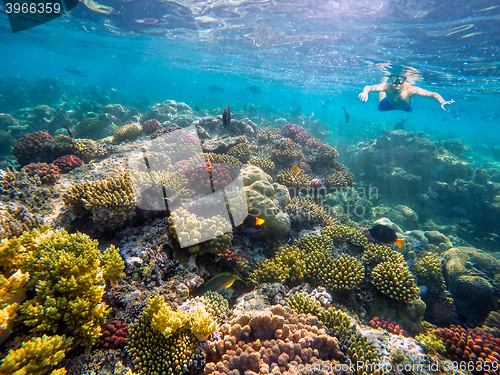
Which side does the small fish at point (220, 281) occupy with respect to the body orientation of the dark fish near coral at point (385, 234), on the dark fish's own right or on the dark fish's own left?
on the dark fish's own left

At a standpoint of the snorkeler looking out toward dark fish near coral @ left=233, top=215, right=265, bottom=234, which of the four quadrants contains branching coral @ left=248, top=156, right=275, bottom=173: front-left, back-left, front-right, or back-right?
front-right

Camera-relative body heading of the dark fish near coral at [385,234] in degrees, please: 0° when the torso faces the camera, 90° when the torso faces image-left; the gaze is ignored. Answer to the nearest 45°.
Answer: approximately 90°

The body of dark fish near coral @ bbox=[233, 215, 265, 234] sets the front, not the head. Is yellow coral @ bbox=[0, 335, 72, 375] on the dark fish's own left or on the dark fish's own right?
on the dark fish's own left

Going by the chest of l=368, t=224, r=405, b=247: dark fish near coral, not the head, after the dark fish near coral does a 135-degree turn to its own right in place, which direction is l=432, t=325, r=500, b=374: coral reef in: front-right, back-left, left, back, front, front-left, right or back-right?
right

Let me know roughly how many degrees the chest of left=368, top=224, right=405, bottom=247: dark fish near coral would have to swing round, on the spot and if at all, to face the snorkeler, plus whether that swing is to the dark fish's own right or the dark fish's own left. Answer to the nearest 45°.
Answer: approximately 90° to the dark fish's own right

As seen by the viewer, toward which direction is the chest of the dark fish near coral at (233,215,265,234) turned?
to the viewer's left

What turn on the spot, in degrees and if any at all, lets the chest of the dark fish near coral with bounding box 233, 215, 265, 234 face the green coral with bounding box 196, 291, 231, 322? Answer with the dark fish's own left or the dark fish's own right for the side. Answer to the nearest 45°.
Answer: approximately 90° to the dark fish's own left

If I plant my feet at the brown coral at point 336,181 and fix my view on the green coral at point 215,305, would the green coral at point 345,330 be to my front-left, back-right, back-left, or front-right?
front-left

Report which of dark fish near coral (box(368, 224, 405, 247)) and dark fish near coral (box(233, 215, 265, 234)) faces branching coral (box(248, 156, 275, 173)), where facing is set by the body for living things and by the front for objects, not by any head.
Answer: dark fish near coral (box(368, 224, 405, 247))

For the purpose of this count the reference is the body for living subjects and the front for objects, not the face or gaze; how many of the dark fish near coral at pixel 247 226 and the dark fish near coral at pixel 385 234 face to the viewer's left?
2

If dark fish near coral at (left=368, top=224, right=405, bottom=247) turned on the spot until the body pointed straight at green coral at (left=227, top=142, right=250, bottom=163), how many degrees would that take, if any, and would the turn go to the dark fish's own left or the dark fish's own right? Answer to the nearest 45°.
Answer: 0° — it already faces it
